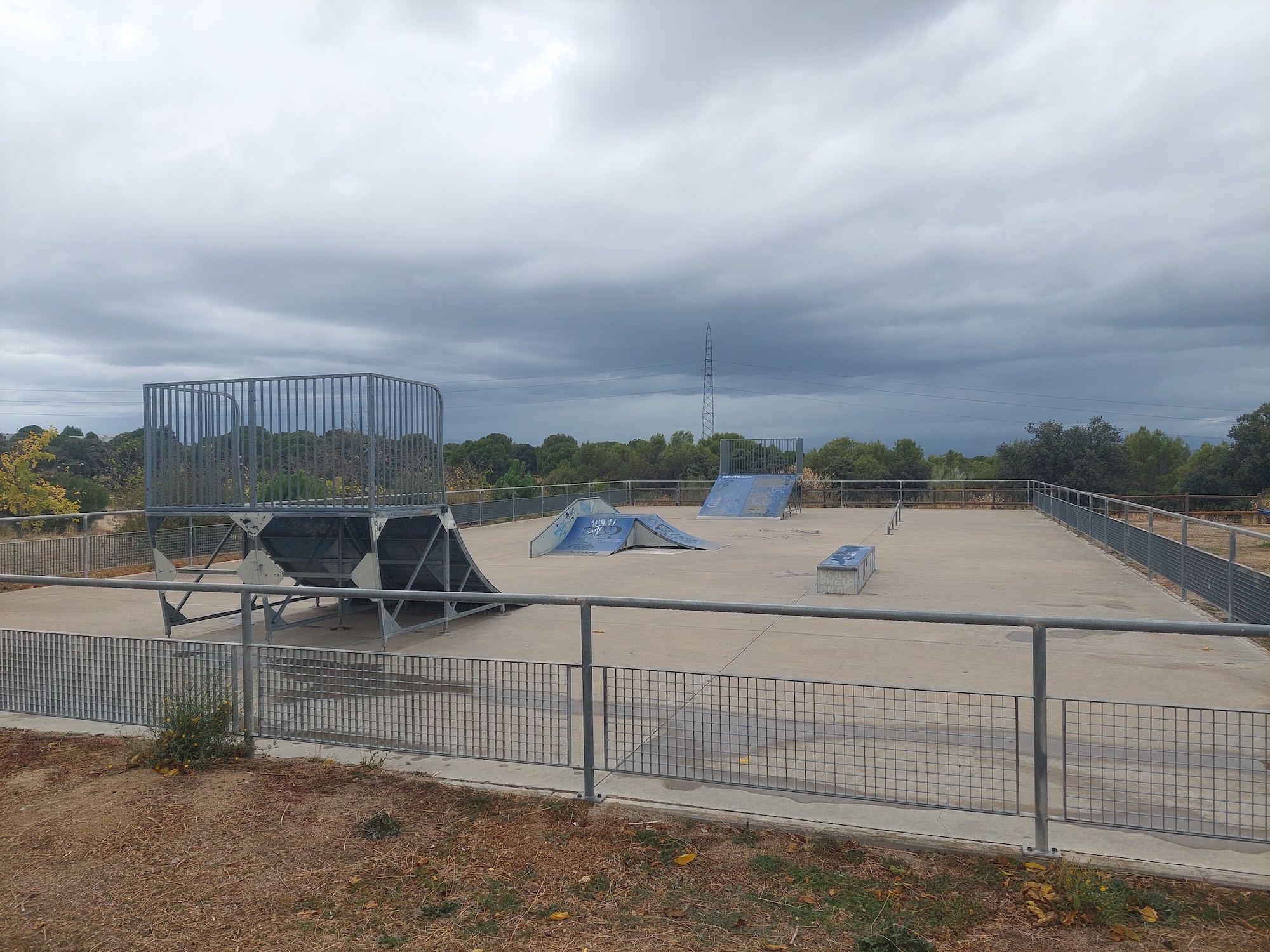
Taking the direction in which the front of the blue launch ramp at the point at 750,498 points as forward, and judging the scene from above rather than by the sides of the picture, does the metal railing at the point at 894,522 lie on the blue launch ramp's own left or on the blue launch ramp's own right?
on the blue launch ramp's own left

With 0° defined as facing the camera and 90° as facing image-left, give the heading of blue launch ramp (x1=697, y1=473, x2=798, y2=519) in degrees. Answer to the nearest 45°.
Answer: approximately 0°

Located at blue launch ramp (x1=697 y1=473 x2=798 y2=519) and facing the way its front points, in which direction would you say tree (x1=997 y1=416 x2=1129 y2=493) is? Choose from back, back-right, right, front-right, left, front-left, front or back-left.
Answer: back-left

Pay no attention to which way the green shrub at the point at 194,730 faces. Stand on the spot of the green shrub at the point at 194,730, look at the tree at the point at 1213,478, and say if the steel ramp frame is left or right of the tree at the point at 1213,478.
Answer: left

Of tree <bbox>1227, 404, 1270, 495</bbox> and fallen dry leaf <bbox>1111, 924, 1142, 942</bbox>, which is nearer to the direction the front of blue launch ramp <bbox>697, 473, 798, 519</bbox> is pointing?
the fallen dry leaf

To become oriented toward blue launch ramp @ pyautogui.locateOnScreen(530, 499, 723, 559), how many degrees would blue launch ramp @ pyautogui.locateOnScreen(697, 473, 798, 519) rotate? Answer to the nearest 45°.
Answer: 0° — it already faces it

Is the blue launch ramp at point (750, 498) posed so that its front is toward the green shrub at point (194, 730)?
yes

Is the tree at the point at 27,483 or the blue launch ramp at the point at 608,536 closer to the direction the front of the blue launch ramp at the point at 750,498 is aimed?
the blue launch ramp

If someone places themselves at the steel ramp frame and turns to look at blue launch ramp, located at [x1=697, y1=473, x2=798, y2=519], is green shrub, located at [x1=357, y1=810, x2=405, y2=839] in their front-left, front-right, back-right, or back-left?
back-right

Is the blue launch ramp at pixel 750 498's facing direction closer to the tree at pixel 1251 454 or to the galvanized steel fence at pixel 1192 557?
the galvanized steel fence

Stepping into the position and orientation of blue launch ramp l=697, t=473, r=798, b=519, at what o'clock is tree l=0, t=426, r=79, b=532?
The tree is roughly at 2 o'clock from the blue launch ramp.
